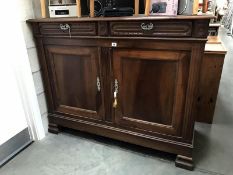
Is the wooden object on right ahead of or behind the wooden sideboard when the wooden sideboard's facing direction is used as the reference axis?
behind

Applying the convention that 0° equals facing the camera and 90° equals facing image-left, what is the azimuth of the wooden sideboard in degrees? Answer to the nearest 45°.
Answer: approximately 45°
